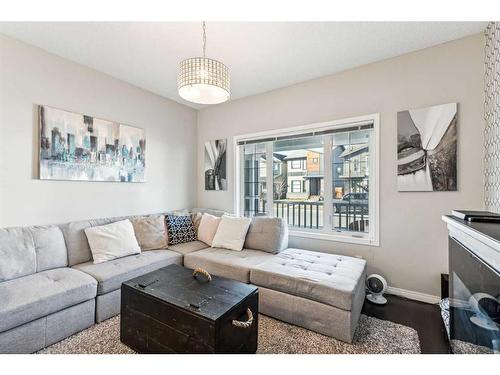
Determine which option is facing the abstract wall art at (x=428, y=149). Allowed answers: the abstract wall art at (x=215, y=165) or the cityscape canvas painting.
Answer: the cityscape canvas painting

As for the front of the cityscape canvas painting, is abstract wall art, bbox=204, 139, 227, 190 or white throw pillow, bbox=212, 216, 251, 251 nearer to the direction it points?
the white throw pillow

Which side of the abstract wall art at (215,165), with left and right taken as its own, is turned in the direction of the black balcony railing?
left

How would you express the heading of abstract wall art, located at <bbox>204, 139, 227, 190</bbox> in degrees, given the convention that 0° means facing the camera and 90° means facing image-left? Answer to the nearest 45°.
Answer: approximately 45°

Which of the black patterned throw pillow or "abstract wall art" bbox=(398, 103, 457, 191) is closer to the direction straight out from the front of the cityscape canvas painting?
the abstract wall art

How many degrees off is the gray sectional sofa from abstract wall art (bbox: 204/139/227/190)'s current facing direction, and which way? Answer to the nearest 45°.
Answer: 0° — it already faces it
